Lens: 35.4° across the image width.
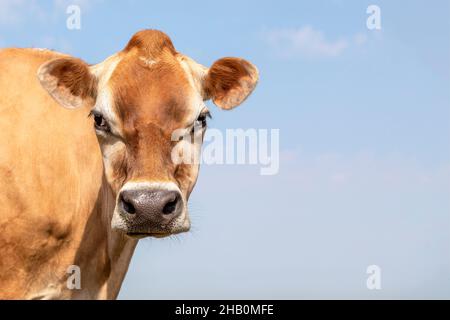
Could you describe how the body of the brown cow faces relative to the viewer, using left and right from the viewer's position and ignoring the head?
facing the viewer and to the right of the viewer
